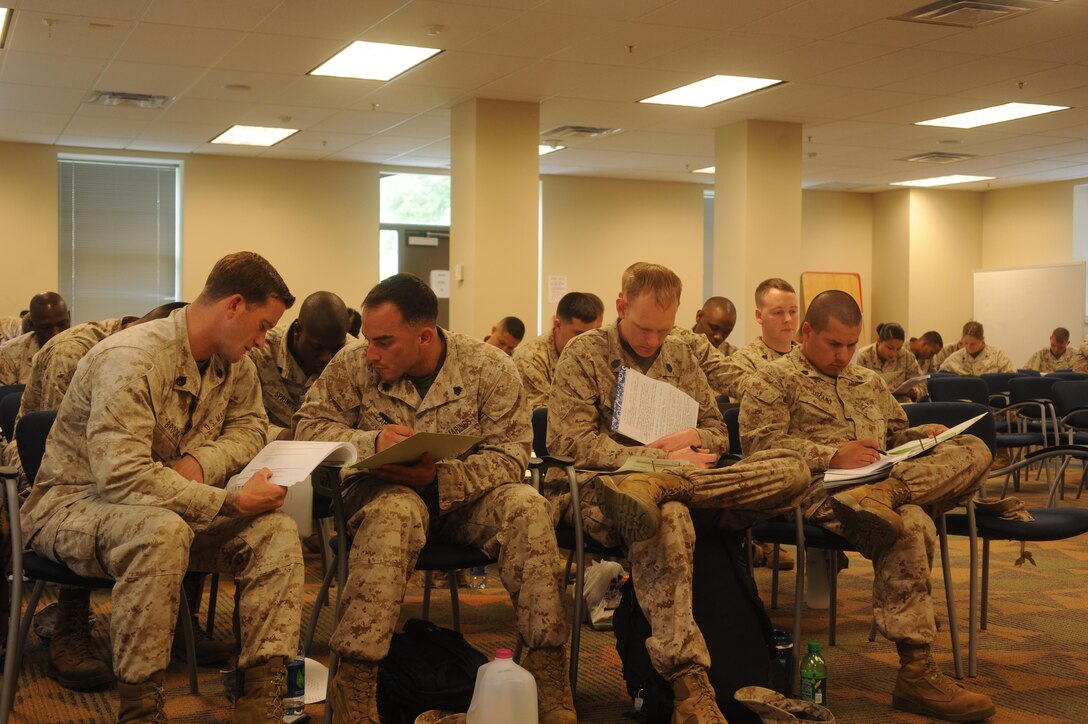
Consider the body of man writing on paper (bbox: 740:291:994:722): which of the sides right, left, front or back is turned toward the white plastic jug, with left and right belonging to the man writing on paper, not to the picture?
right

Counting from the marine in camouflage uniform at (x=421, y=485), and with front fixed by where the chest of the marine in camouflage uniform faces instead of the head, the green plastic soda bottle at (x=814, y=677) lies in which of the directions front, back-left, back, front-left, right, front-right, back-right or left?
left

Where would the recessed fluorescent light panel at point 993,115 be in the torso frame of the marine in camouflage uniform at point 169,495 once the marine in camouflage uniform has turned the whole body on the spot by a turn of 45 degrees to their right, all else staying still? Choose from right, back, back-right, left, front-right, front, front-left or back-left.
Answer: back-left

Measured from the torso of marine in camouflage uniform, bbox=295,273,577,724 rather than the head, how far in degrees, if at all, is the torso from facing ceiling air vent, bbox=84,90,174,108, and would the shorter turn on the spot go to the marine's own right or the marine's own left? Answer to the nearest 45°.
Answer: approximately 180°

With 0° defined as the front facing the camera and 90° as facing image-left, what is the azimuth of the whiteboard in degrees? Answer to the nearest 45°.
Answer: approximately 45°

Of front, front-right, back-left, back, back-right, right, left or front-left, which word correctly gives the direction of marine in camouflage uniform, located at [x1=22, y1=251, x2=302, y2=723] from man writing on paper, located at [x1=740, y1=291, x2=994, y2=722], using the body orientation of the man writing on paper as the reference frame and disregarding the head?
right

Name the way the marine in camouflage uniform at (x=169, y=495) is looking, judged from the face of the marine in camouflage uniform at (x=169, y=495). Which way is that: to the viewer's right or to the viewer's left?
to the viewer's right

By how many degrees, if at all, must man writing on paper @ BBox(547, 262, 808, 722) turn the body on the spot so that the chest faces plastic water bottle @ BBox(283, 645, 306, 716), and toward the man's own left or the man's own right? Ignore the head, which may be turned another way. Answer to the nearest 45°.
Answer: approximately 90° to the man's own right

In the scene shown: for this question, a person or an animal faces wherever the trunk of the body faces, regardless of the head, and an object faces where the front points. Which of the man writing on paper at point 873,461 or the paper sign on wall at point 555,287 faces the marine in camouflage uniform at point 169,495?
the paper sign on wall

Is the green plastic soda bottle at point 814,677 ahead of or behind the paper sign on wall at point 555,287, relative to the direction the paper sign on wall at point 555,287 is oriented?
ahead

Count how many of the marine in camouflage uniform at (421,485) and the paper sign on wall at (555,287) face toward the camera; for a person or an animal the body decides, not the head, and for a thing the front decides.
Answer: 2
